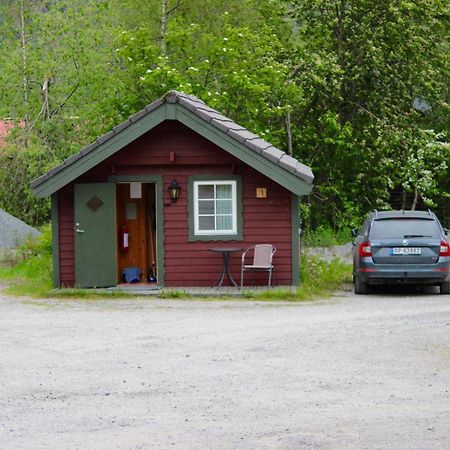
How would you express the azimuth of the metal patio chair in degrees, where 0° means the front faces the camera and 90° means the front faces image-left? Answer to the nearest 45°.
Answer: approximately 45°

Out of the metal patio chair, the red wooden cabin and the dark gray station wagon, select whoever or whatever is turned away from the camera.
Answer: the dark gray station wagon

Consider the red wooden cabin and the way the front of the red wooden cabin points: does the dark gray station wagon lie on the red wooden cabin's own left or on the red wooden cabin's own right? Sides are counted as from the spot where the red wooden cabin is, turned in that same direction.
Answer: on the red wooden cabin's own left

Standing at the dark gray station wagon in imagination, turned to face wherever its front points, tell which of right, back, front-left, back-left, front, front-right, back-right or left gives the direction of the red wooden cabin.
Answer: left

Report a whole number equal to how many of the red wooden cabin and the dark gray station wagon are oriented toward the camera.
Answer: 1

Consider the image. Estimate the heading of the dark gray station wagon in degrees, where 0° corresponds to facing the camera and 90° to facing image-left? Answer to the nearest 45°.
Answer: approximately 180°

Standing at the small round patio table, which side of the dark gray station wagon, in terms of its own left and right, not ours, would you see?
left

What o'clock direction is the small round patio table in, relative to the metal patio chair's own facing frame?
The small round patio table is roughly at 2 o'clock from the metal patio chair.

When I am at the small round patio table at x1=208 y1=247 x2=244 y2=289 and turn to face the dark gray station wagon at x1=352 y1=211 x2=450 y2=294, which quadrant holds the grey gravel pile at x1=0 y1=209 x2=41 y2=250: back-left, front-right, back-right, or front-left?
back-left

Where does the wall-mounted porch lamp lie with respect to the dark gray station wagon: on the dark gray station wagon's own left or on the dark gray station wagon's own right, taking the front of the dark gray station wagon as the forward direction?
on the dark gray station wagon's own left
